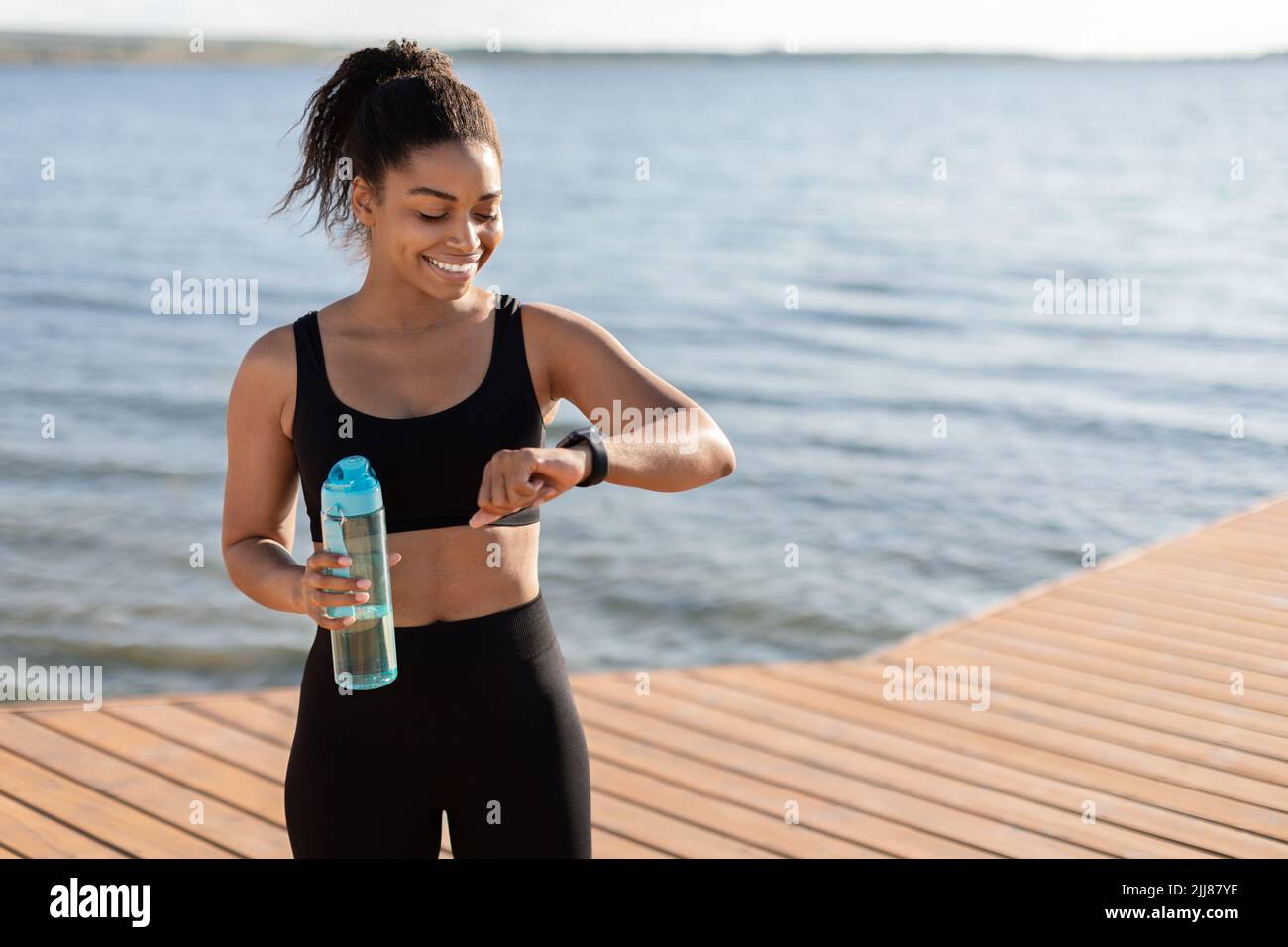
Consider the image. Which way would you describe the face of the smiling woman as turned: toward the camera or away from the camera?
toward the camera

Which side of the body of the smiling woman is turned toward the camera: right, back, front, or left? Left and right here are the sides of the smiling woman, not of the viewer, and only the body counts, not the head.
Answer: front
